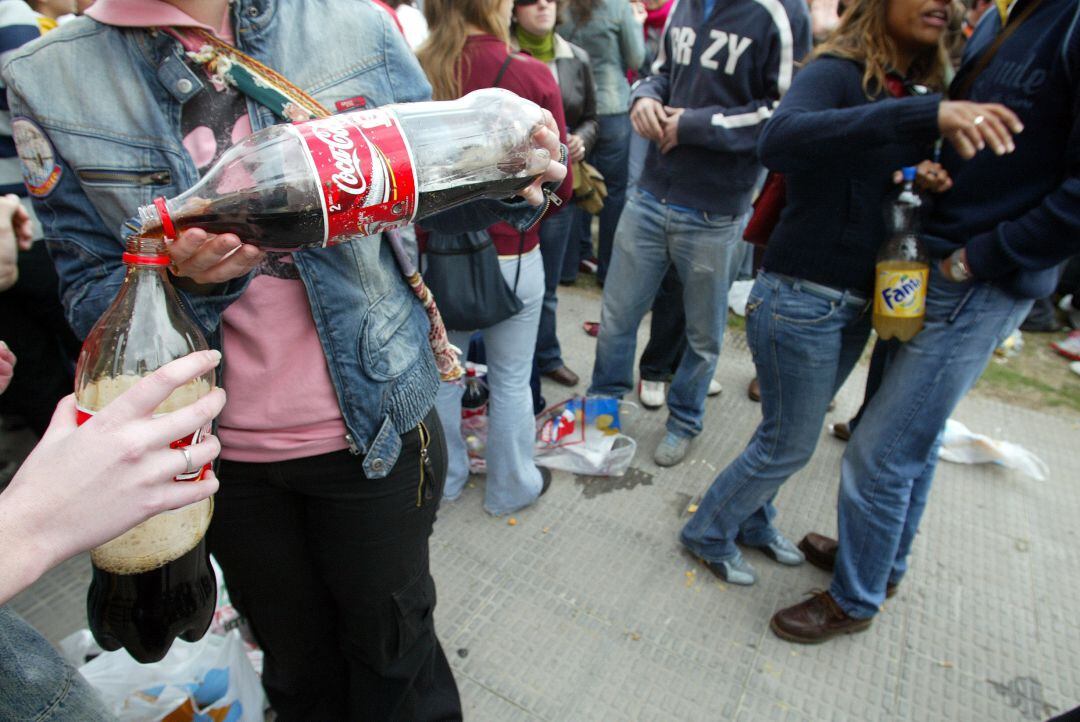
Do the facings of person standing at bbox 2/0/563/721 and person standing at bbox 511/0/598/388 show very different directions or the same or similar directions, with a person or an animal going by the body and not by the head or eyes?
same or similar directions

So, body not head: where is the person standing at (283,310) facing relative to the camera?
toward the camera

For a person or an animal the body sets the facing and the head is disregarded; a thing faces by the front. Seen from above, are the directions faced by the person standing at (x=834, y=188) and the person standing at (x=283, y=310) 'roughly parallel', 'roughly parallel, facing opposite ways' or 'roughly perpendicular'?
roughly perpendicular

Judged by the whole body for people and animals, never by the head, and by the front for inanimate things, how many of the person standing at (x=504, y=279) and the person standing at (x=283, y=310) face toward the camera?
1

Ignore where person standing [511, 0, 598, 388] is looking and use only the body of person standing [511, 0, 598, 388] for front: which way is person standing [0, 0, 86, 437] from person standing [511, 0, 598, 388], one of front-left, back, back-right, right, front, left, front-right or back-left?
right

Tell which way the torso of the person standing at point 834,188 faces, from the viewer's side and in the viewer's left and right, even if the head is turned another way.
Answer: facing the viewer and to the right of the viewer

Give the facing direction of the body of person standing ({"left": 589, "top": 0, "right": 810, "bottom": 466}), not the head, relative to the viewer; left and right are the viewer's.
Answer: facing the viewer and to the left of the viewer

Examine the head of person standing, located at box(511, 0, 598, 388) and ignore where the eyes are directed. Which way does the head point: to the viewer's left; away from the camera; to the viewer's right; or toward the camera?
toward the camera

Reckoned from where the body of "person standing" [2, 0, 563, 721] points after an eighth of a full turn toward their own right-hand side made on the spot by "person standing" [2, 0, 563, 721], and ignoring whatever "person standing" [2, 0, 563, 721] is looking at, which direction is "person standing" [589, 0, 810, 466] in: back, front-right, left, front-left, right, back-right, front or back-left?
back

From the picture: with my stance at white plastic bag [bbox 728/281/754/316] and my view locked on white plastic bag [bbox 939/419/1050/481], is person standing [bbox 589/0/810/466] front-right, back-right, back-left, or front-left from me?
front-right
